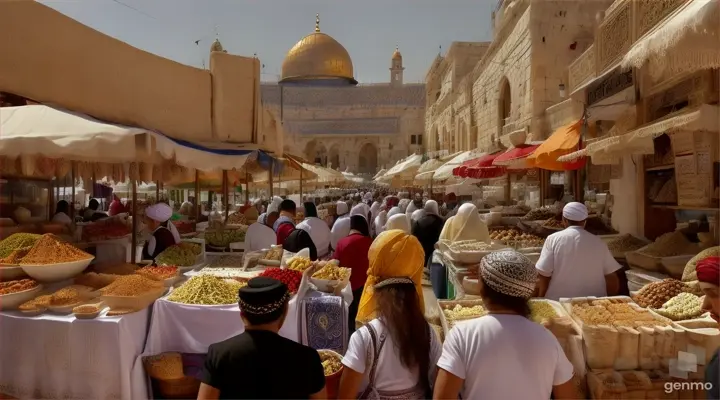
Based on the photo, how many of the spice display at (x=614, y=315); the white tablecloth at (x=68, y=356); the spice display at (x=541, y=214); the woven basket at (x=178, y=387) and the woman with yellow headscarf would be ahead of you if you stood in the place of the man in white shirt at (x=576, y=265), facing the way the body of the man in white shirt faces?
1

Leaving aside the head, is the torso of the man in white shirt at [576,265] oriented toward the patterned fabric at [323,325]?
no

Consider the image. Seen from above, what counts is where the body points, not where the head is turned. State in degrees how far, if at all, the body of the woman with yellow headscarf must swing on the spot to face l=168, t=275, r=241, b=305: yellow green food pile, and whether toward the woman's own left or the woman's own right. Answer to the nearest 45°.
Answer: approximately 45° to the woman's own left

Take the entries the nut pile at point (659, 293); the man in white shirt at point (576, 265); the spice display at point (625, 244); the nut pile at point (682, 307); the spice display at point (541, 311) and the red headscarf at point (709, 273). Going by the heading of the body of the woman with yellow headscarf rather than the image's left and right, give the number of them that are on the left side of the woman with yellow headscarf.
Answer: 0

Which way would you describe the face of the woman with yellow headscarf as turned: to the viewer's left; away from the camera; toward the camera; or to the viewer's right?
away from the camera

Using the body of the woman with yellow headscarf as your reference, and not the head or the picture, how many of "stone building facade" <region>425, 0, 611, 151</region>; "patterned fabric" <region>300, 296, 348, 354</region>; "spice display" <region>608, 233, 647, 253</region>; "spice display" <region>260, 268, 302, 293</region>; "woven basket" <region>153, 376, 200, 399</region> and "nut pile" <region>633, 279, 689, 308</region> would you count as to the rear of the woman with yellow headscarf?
0

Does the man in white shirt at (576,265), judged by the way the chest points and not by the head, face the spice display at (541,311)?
no

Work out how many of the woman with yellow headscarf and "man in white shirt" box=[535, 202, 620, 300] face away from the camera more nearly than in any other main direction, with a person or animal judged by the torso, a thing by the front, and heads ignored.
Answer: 2

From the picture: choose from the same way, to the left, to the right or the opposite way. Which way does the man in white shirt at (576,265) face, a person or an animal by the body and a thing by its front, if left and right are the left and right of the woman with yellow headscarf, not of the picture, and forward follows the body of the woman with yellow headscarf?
the same way

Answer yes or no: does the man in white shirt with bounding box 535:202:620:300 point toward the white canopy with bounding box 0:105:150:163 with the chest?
no

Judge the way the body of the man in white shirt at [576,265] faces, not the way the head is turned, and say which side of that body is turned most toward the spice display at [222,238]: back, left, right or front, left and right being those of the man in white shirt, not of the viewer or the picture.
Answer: left

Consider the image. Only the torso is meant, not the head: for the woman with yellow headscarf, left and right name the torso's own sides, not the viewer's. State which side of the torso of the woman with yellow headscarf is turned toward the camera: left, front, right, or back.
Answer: back

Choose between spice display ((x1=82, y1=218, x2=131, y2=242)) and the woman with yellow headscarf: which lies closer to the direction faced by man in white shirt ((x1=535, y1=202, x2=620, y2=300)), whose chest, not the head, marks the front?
the spice display

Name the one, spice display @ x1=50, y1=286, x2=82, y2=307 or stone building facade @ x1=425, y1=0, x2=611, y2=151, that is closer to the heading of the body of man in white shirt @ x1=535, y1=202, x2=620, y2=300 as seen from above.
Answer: the stone building facade

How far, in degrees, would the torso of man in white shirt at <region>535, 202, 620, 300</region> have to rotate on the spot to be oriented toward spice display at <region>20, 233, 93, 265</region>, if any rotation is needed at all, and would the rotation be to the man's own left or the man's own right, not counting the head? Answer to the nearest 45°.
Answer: approximately 135° to the man's own left

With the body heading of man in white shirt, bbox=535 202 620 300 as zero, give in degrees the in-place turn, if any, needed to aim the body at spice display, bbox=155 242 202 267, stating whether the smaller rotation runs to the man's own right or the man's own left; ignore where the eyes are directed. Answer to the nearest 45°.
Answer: approximately 90° to the man's own left

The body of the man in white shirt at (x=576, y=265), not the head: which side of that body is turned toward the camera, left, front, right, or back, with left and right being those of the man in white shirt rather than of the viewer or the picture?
back

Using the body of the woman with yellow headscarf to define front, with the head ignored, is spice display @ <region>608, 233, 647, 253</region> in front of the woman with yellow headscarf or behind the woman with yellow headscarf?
in front

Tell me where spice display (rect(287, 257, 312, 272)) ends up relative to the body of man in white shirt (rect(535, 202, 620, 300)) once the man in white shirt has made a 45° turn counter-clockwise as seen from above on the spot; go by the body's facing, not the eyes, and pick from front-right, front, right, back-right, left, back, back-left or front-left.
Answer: front-left

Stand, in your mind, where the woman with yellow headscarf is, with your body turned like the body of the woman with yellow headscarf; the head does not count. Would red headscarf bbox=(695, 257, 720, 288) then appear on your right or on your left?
on your right

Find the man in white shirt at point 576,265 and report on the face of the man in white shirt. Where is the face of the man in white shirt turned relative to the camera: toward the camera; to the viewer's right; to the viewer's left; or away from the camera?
away from the camera
